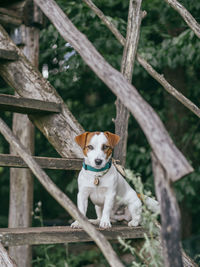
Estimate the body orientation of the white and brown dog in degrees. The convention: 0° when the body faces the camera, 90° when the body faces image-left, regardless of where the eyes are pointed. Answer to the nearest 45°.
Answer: approximately 45°

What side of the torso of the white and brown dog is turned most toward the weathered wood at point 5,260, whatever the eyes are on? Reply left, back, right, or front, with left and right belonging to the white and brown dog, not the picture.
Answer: front
